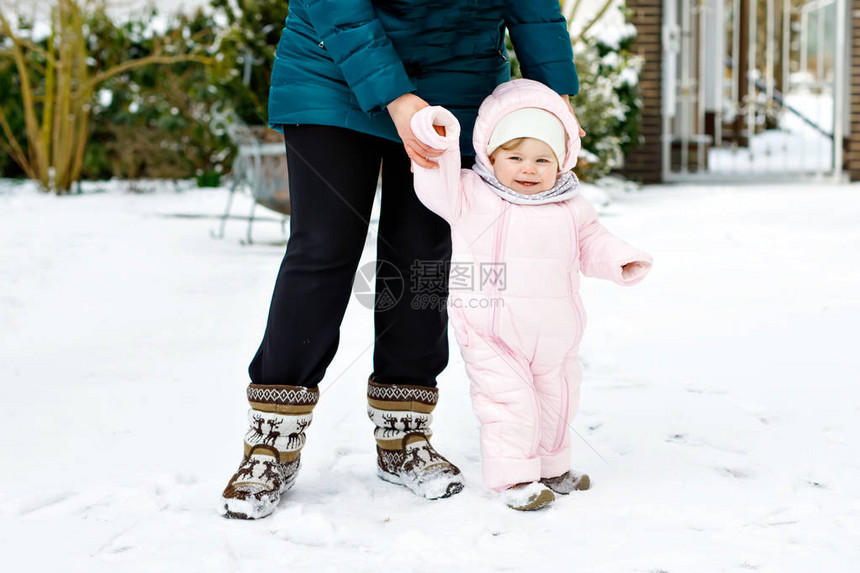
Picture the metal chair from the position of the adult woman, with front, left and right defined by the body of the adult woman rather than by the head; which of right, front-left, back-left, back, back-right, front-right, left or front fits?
back

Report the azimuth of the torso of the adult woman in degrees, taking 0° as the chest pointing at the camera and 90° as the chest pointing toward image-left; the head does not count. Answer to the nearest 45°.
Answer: approximately 0°
